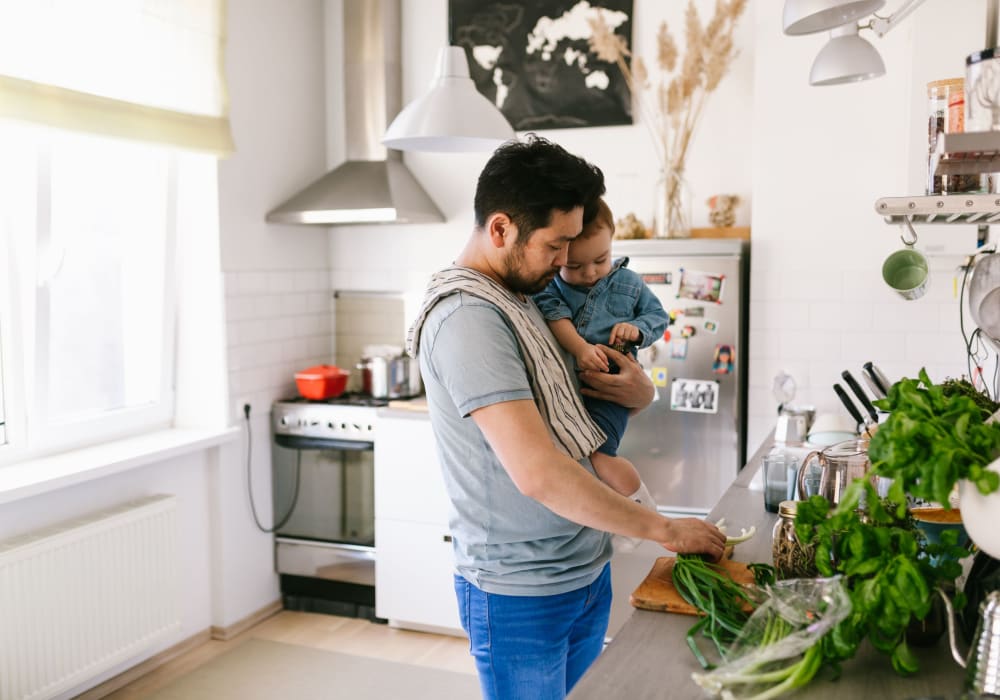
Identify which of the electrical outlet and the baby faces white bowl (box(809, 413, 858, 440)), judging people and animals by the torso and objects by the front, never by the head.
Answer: the electrical outlet

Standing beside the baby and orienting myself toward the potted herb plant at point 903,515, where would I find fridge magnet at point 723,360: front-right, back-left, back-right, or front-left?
back-left

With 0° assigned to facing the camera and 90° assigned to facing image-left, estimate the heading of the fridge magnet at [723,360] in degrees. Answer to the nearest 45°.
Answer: approximately 0°

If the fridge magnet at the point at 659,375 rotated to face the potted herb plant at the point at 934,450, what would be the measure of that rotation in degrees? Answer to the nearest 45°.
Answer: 0° — it already faces it

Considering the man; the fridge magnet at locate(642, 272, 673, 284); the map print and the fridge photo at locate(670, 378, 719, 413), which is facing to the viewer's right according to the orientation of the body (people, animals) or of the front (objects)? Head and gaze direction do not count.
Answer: the man

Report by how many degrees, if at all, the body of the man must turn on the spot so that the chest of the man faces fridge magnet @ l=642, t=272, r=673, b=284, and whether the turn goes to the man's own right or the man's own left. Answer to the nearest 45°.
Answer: approximately 90° to the man's own left

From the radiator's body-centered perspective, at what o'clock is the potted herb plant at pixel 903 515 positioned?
The potted herb plant is roughly at 1 o'clock from the radiator.

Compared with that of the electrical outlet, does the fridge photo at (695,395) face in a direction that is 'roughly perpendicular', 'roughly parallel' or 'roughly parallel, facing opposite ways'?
roughly perpendicular

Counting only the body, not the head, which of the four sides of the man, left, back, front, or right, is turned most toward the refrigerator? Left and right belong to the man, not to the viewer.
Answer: left

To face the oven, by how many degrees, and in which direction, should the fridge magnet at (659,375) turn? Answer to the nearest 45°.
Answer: approximately 90° to its right
